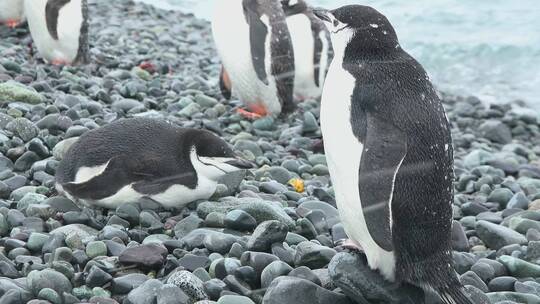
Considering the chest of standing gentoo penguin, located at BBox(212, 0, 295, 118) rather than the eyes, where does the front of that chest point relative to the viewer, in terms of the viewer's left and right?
facing to the left of the viewer

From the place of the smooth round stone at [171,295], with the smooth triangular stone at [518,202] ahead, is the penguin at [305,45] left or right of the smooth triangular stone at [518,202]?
left

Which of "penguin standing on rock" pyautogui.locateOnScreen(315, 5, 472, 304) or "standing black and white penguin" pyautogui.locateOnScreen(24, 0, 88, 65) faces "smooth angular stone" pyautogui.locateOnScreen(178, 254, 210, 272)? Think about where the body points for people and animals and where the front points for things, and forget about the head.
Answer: the penguin standing on rock

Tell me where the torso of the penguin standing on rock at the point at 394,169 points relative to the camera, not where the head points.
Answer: to the viewer's left

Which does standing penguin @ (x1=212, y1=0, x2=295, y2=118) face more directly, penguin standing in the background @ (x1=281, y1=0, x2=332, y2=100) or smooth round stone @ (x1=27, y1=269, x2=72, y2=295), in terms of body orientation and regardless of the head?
the smooth round stone
